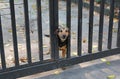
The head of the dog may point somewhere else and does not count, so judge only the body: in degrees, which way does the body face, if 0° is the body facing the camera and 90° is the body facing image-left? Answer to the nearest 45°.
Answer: approximately 315°
